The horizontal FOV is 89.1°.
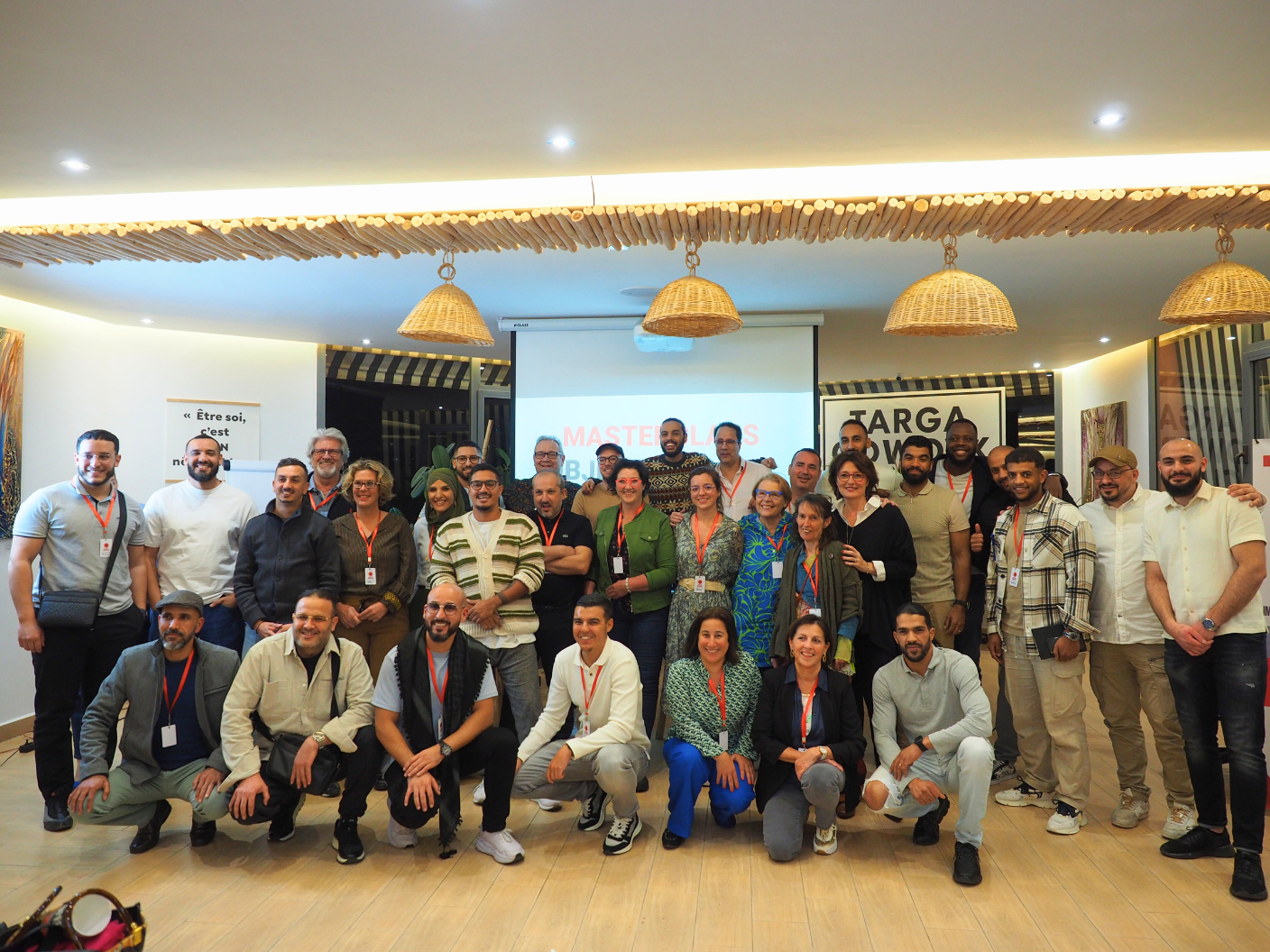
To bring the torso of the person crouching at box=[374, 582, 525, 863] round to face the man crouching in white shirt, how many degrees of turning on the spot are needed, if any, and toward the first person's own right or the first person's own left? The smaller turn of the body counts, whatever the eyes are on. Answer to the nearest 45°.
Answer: approximately 90° to the first person's own left

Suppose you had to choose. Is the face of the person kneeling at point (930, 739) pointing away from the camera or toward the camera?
toward the camera

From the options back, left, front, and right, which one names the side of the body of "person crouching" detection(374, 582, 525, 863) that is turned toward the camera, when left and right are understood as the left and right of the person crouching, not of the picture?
front

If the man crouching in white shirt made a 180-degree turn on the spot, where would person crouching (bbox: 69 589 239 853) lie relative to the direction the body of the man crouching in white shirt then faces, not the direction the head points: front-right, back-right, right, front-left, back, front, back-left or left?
back-left

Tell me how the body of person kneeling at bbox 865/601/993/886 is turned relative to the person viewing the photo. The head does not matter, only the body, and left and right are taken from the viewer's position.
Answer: facing the viewer

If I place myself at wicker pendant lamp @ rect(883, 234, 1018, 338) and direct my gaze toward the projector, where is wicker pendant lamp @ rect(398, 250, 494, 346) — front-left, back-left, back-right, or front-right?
front-left

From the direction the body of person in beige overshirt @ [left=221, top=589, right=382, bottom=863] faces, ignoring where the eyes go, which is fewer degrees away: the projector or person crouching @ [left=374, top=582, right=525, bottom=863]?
the person crouching

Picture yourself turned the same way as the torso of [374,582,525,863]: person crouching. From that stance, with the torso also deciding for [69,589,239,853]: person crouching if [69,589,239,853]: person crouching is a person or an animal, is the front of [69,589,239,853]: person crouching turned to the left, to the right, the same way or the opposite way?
the same way

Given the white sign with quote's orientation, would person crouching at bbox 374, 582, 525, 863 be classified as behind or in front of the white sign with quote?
in front

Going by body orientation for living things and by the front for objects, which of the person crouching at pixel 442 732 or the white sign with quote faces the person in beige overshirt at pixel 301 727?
the white sign with quote

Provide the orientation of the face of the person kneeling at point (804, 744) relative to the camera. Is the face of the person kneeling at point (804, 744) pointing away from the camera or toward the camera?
toward the camera

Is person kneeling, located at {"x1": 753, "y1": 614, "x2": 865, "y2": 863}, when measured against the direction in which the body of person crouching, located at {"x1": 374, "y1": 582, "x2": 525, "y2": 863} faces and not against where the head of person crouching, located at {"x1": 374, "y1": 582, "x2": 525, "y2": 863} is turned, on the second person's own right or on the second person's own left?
on the second person's own left

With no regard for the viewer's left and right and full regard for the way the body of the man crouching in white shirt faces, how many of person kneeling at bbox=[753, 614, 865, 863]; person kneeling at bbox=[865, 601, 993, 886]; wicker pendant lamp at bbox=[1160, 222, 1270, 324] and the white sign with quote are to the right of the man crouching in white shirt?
1

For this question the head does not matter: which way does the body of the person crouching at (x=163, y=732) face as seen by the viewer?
toward the camera

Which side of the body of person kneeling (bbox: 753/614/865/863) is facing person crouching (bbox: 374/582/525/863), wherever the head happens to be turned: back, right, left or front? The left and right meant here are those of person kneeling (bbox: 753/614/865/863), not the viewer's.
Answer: right

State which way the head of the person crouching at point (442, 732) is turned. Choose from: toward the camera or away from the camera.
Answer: toward the camera

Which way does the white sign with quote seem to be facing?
toward the camera
